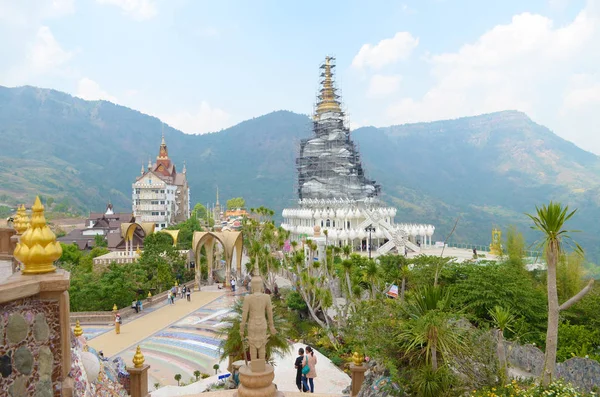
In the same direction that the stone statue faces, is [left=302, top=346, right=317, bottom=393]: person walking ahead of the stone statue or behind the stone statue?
ahead
